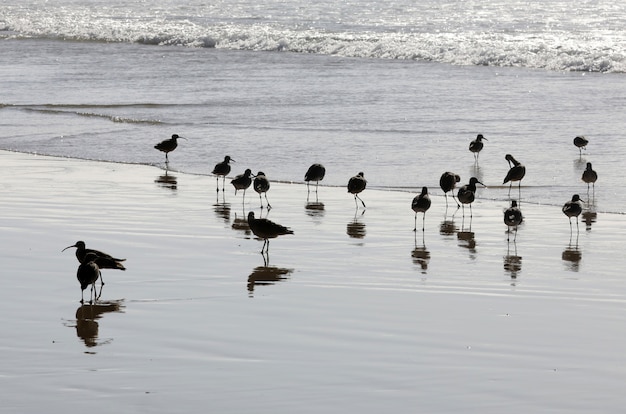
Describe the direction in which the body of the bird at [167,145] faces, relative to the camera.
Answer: to the viewer's right

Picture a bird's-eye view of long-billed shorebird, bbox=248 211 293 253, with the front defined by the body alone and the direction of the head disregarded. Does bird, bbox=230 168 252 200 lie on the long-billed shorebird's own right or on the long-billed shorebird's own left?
on the long-billed shorebird's own right

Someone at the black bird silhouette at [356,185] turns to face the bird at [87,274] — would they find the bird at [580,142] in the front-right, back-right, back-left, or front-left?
back-left

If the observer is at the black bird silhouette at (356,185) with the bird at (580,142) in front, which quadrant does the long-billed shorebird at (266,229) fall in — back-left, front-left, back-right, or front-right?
back-right

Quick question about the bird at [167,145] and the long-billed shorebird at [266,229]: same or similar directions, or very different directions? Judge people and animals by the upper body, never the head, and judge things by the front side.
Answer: very different directions

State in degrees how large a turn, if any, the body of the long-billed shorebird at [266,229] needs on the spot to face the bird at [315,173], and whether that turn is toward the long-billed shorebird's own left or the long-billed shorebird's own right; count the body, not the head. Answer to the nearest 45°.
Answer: approximately 90° to the long-billed shorebird's own right

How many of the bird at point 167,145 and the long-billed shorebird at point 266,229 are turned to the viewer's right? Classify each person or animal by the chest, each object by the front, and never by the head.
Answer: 1

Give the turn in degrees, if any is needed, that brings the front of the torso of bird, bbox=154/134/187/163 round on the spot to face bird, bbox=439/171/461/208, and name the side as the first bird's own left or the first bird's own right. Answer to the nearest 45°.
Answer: approximately 45° to the first bird's own right

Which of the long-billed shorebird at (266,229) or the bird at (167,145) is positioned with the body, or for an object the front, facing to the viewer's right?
the bird

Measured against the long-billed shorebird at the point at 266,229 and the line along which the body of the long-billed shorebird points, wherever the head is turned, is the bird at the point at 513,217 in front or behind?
behind

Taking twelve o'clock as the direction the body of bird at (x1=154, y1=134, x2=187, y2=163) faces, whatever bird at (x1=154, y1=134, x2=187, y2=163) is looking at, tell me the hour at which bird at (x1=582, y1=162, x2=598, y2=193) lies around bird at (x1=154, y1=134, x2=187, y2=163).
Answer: bird at (x1=582, y1=162, x2=598, y2=193) is roughly at 1 o'clock from bird at (x1=154, y1=134, x2=187, y2=163).

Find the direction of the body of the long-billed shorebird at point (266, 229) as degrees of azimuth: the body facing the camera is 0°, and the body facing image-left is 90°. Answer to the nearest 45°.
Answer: approximately 90°

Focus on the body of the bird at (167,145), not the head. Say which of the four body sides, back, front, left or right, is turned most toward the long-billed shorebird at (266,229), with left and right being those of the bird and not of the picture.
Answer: right
